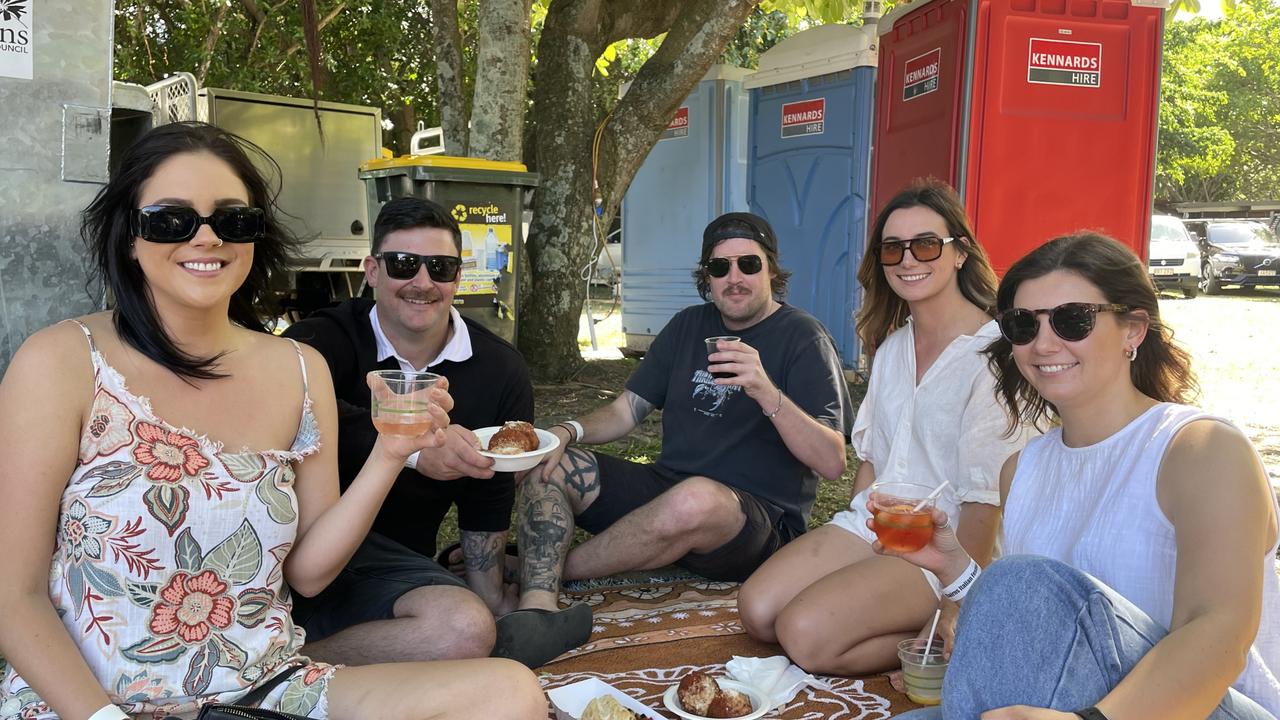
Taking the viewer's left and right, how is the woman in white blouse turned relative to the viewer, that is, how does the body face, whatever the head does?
facing the viewer and to the left of the viewer

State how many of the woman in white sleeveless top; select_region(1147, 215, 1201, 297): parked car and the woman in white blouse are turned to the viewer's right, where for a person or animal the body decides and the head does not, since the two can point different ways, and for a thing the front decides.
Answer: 0

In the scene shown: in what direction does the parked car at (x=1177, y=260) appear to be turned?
toward the camera

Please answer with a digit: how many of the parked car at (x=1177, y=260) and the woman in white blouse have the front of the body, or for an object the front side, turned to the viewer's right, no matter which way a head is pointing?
0

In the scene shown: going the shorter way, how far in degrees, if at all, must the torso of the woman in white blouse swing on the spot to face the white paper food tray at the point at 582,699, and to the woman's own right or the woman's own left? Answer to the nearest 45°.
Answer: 0° — they already face it

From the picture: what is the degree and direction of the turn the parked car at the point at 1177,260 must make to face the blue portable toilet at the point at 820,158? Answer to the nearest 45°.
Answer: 0° — it already faces it

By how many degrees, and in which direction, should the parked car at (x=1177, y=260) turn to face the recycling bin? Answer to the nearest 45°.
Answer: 0° — it already faces it

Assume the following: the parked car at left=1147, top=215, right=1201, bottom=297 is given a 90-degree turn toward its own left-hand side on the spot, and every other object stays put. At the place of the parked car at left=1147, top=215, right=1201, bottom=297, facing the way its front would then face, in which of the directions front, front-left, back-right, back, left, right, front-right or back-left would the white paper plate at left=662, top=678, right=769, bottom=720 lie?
right

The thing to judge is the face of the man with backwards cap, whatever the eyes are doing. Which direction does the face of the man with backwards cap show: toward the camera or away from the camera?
toward the camera

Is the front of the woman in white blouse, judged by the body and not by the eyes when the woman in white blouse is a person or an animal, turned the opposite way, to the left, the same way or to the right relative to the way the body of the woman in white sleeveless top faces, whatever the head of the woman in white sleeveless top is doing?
the same way

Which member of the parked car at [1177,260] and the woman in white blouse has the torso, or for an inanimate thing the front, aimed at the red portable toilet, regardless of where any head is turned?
the parked car

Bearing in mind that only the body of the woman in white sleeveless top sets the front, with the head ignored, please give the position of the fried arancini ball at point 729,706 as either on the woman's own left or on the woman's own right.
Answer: on the woman's own right

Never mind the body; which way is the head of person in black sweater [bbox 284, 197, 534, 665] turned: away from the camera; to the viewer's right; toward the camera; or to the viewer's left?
toward the camera

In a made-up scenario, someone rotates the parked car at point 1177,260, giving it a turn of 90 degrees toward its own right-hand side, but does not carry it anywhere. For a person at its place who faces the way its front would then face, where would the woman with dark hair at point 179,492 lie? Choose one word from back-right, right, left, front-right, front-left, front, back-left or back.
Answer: left

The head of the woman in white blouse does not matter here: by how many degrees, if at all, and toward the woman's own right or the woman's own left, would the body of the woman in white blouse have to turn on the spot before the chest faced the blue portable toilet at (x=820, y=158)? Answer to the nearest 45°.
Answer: approximately 135° to the woman's own right

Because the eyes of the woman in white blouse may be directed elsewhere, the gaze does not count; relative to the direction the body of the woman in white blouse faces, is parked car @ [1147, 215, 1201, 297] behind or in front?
behind

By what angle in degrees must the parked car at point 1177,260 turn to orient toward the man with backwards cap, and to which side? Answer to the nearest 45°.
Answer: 0° — it already faces them

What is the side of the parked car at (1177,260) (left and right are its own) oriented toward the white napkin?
front

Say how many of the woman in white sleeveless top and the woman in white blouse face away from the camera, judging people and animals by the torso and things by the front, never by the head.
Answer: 0
